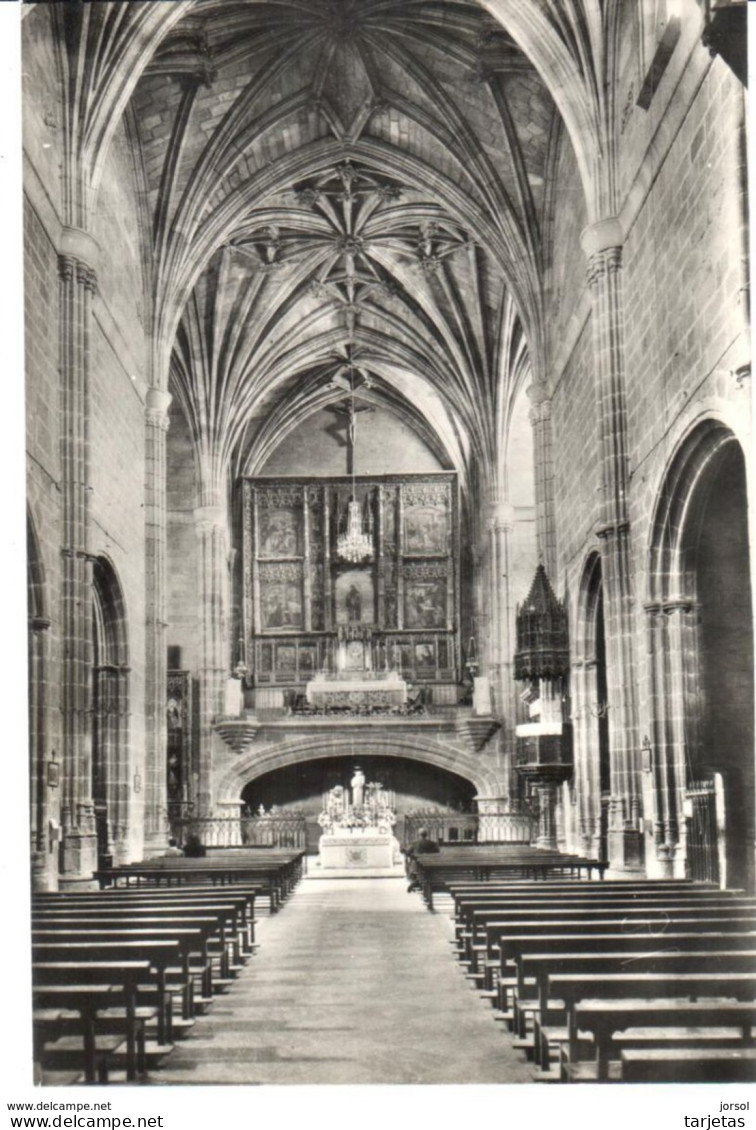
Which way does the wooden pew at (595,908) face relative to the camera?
away from the camera

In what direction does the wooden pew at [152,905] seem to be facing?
away from the camera

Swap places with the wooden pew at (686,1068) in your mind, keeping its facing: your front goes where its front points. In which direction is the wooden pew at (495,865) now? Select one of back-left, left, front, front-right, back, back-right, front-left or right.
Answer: front

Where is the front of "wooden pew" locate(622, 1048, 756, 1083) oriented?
away from the camera

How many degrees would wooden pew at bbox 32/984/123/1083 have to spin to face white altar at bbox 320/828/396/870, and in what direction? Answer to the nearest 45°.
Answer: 0° — it already faces it

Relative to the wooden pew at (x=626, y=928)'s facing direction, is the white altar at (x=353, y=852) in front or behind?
in front

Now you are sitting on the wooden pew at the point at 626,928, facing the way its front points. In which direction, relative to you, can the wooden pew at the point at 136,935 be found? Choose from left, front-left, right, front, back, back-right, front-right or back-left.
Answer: left

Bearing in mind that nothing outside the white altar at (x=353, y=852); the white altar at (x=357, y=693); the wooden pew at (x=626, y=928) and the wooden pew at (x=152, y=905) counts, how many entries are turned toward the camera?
2

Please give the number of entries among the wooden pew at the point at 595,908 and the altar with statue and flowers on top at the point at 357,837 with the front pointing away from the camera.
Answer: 1

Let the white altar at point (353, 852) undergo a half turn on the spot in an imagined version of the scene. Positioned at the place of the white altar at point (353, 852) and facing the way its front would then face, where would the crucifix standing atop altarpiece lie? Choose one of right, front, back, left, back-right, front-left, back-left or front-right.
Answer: front

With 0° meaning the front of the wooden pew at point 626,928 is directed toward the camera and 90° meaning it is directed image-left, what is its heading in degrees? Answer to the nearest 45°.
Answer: approximately 180°

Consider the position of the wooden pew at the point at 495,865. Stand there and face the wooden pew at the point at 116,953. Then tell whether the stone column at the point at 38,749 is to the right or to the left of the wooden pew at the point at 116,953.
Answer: right

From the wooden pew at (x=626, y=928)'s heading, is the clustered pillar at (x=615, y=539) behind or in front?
in front

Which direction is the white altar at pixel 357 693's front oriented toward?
toward the camera
